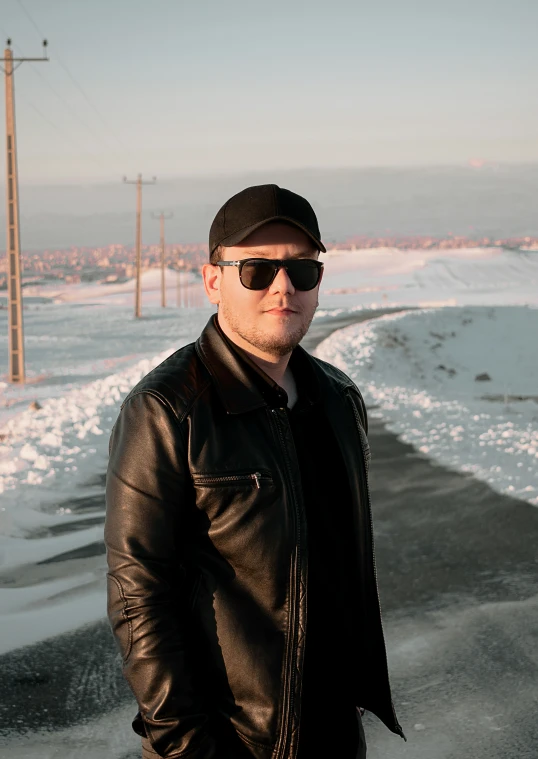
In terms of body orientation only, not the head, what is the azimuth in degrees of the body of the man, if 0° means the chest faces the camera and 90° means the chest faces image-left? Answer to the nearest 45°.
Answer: approximately 315°

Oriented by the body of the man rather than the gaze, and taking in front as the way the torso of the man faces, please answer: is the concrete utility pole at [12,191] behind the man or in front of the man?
behind
